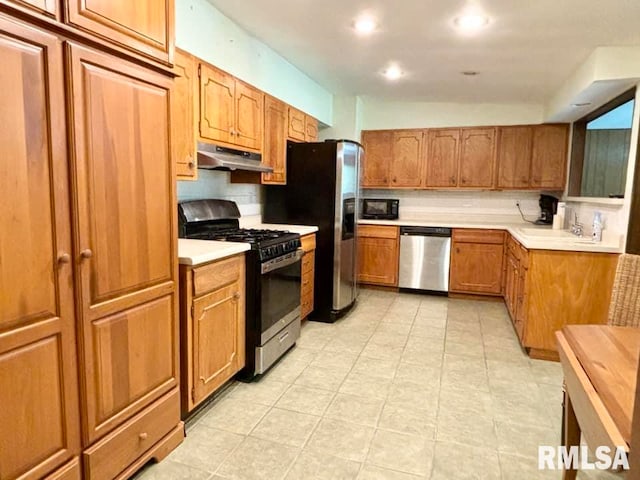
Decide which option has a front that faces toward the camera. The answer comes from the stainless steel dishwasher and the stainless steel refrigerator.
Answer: the stainless steel dishwasher

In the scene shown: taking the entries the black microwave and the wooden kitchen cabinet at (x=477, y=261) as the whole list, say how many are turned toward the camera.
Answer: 2

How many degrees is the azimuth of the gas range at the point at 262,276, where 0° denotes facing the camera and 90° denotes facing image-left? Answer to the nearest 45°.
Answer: approximately 315°

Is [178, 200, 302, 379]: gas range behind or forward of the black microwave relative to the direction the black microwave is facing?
forward

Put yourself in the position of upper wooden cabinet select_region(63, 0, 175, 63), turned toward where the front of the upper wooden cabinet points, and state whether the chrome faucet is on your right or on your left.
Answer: on your left

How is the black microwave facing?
toward the camera

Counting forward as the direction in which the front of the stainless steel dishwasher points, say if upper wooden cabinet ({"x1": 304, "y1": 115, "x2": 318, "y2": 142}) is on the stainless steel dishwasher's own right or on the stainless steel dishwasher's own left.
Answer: on the stainless steel dishwasher's own right

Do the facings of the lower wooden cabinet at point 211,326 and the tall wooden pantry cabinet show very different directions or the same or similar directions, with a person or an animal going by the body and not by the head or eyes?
same or similar directions

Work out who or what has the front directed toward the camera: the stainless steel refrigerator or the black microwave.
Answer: the black microwave

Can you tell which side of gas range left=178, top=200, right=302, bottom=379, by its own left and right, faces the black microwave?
left

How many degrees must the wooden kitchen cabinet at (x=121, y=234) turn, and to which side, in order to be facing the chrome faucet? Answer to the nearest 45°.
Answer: approximately 45° to its left

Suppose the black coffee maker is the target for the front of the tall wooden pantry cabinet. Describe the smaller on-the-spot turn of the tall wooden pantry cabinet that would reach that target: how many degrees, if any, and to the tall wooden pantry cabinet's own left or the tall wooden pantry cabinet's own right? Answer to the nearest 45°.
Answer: approximately 45° to the tall wooden pantry cabinet's own left

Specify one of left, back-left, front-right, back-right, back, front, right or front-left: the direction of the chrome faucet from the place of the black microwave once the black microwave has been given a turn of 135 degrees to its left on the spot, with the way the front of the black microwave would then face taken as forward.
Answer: right

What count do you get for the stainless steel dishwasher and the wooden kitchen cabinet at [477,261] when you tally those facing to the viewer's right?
0

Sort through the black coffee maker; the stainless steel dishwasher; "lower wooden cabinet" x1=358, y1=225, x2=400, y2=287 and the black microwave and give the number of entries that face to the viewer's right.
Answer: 0

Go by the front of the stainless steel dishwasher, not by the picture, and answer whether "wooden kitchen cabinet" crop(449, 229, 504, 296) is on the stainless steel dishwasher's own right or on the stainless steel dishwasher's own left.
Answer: on the stainless steel dishwasher's own left
